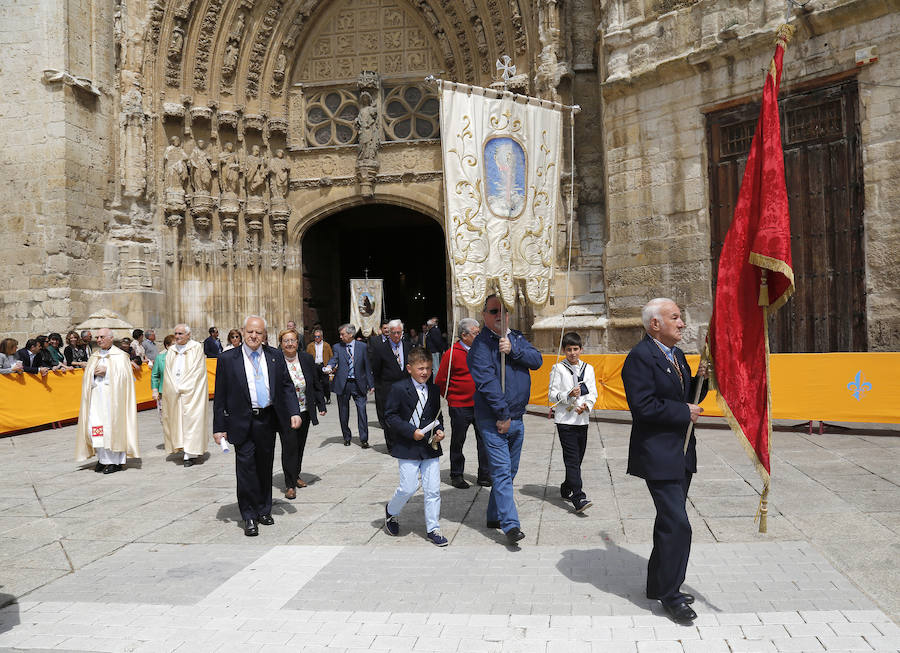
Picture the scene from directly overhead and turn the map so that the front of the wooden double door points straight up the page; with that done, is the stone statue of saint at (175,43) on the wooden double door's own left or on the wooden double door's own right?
on the wooden double door's own right

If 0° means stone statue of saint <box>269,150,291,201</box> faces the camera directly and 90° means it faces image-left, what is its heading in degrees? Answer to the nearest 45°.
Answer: approximately 315°

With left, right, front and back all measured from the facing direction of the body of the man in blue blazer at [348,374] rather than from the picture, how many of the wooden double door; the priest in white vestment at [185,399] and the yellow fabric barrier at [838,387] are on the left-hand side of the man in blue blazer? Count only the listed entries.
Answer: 2

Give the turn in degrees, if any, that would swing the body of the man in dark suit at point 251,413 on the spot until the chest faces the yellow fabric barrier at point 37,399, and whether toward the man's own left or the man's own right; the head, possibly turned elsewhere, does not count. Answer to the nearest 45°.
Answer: approximately 135° to the man's own right

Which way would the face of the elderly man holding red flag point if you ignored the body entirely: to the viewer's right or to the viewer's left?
to the viewer's right

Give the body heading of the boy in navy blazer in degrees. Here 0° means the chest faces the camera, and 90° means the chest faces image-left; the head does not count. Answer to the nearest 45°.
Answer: approximately 315°
